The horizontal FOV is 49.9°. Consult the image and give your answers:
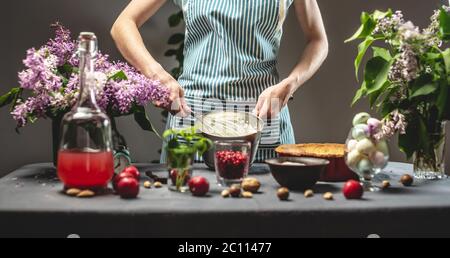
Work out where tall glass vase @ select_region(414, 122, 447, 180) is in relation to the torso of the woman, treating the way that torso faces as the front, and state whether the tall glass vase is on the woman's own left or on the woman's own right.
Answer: on the woman's own left

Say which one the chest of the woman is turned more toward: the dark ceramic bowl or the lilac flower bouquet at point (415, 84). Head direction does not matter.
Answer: the dark ceramic bowl

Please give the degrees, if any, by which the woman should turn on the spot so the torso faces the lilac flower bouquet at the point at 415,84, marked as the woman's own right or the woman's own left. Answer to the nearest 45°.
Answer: approximately 45° to the woman's own left

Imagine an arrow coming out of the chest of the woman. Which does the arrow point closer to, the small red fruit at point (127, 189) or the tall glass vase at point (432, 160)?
the small red fruit

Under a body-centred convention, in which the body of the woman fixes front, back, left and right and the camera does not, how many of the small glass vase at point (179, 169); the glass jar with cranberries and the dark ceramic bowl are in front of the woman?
3

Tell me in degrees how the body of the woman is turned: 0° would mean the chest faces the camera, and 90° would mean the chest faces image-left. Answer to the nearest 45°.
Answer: approximately 0°

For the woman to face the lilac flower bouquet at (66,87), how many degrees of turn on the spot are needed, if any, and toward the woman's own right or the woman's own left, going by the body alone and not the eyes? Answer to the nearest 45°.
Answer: approximately 45° to the woman's own right

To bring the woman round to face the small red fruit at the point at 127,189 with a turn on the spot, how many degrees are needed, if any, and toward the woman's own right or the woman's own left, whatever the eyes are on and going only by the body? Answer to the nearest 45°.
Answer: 0° — they already face it

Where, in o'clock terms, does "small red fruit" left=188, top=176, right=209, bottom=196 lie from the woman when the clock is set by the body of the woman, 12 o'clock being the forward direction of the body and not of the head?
The small red fruit is roughly at 12 o'clock from the woman.
